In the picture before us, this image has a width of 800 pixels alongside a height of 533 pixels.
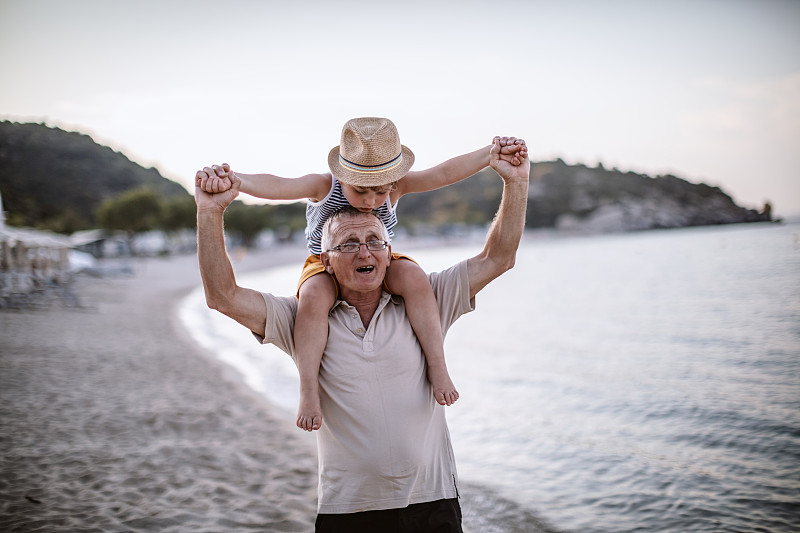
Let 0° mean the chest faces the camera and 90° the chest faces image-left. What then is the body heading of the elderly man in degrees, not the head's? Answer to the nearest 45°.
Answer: approximately 0°

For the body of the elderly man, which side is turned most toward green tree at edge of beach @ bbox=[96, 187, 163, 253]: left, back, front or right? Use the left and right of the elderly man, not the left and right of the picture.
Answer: back

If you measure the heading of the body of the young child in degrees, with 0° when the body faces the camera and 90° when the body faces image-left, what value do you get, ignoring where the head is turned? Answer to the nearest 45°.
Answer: approximately 0°
